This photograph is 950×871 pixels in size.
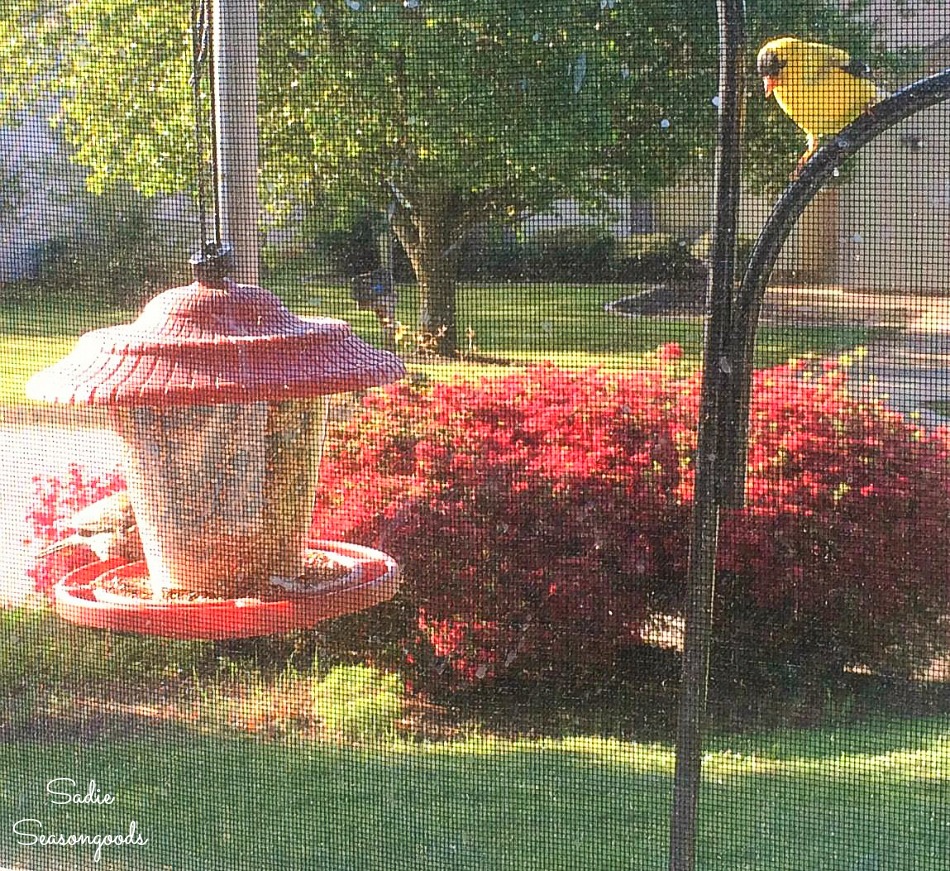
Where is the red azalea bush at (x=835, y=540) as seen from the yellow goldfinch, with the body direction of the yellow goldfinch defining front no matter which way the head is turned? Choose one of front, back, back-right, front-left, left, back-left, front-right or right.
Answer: back-right

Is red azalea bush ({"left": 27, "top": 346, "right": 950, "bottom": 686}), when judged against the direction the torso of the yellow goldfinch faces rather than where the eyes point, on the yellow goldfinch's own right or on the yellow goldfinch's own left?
on the yellow goldfinch's own right

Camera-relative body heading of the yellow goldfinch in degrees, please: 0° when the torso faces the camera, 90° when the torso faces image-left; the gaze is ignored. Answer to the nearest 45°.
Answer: approximately 45°
